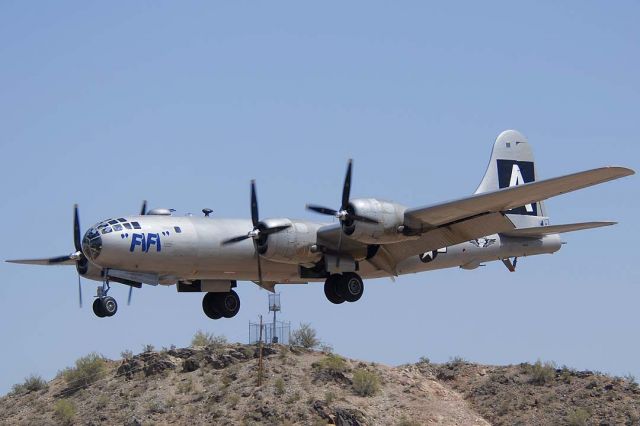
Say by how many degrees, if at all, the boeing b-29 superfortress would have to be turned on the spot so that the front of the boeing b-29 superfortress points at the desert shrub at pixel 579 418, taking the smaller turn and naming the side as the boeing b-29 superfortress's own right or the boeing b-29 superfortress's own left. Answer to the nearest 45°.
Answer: approximately 180°

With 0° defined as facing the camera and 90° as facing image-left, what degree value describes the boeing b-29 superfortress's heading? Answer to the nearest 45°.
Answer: approximately 45°
